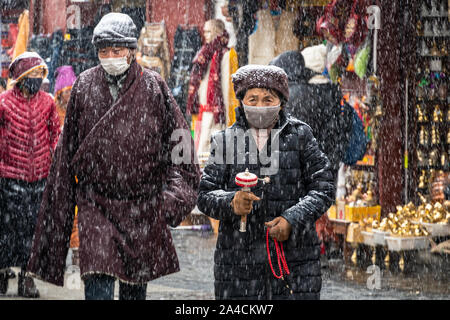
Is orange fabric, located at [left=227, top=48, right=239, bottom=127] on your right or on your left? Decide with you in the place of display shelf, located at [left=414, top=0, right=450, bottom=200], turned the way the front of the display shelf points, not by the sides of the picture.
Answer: on your right

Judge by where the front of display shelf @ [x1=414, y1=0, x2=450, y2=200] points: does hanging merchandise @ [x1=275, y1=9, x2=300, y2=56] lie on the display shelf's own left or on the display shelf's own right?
on the display shelf's own right

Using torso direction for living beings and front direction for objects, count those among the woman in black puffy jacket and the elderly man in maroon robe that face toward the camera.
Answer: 2

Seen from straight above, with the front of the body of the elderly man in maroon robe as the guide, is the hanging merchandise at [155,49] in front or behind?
behind

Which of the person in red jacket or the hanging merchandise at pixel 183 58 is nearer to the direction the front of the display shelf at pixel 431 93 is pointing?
the person in red jacket
